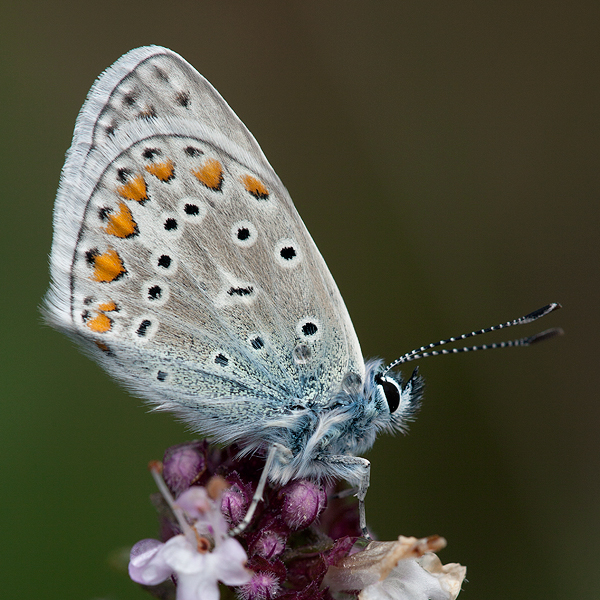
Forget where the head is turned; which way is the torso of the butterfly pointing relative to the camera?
to the viewer's right
